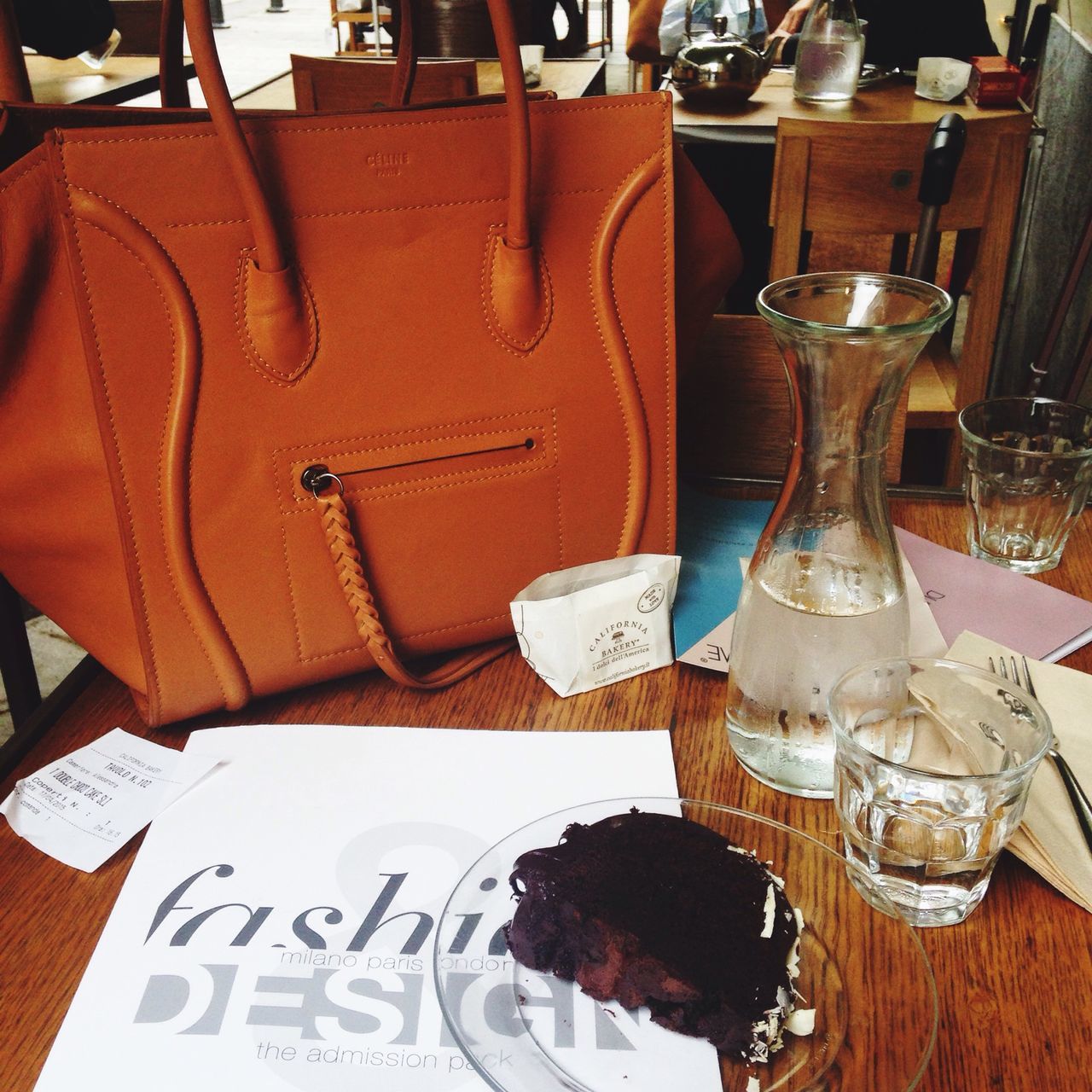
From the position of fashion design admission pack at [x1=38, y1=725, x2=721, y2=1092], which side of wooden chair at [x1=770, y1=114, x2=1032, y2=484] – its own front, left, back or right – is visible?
back

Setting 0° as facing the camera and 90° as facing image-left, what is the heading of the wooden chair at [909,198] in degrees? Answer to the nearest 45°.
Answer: approximately 180°

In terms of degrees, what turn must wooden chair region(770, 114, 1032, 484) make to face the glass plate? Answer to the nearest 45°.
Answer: approximately 180°

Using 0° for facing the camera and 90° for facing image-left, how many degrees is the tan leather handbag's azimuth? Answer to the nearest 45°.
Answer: approximately 315°
